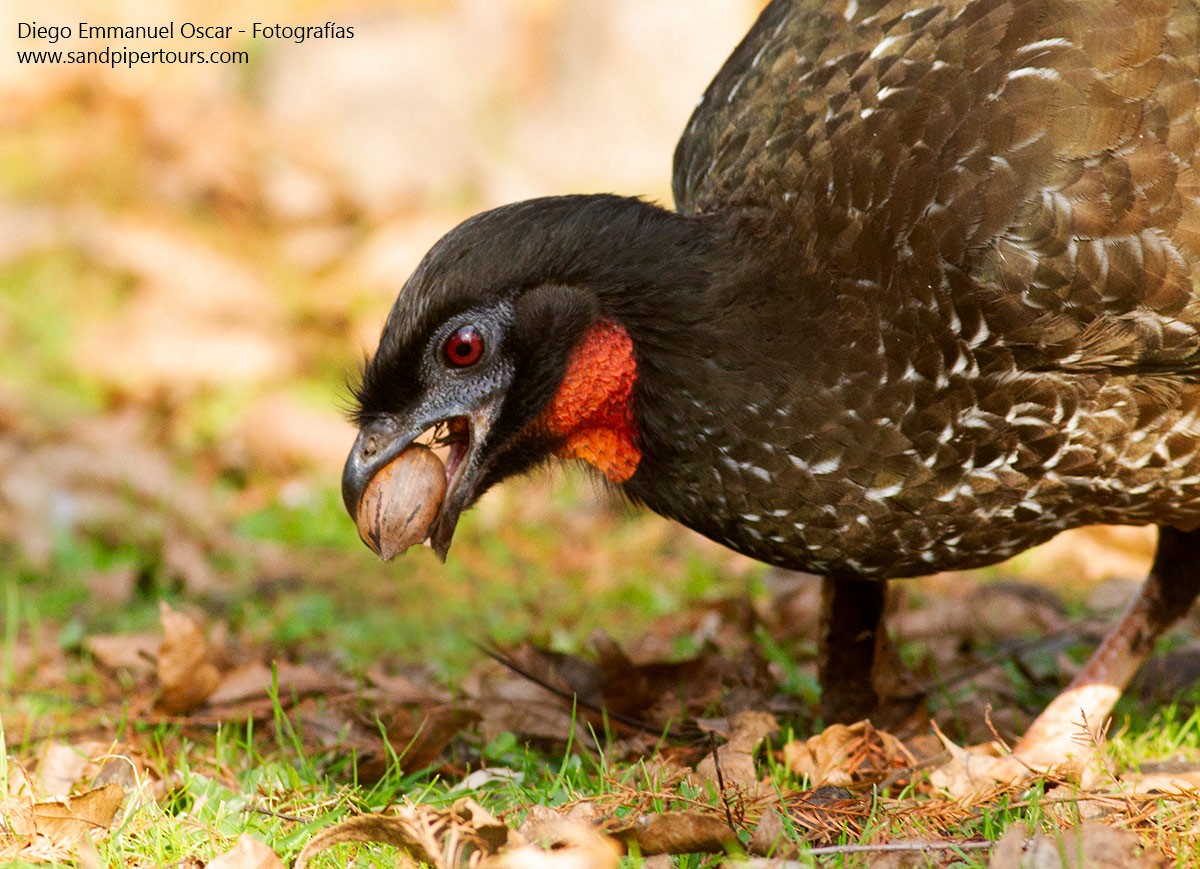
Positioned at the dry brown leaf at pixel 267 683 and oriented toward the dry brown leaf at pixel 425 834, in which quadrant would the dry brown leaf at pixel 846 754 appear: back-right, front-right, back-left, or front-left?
front-left

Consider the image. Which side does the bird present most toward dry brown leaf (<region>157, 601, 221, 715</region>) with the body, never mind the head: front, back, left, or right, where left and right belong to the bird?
front

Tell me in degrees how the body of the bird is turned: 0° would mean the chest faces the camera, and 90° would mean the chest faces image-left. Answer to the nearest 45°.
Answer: approximately 90°

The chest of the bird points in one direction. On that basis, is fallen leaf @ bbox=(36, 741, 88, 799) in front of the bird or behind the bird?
in front

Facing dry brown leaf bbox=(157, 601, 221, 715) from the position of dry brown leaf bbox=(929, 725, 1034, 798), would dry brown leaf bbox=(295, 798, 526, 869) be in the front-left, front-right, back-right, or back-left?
front-left

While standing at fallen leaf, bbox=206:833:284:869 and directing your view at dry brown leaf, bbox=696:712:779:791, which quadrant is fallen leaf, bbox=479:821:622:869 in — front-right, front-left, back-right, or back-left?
front-right

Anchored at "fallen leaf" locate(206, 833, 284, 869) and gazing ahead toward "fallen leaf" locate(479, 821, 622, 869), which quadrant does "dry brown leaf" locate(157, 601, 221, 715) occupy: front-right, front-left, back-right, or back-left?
back-left

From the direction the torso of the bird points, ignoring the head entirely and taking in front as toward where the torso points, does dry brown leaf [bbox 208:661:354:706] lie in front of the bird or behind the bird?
in front

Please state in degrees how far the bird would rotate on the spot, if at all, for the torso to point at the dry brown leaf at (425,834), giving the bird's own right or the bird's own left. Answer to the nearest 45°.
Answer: approximately 45° to the bird's own left

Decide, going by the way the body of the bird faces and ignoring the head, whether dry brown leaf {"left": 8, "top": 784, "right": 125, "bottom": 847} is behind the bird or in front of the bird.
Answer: in front
